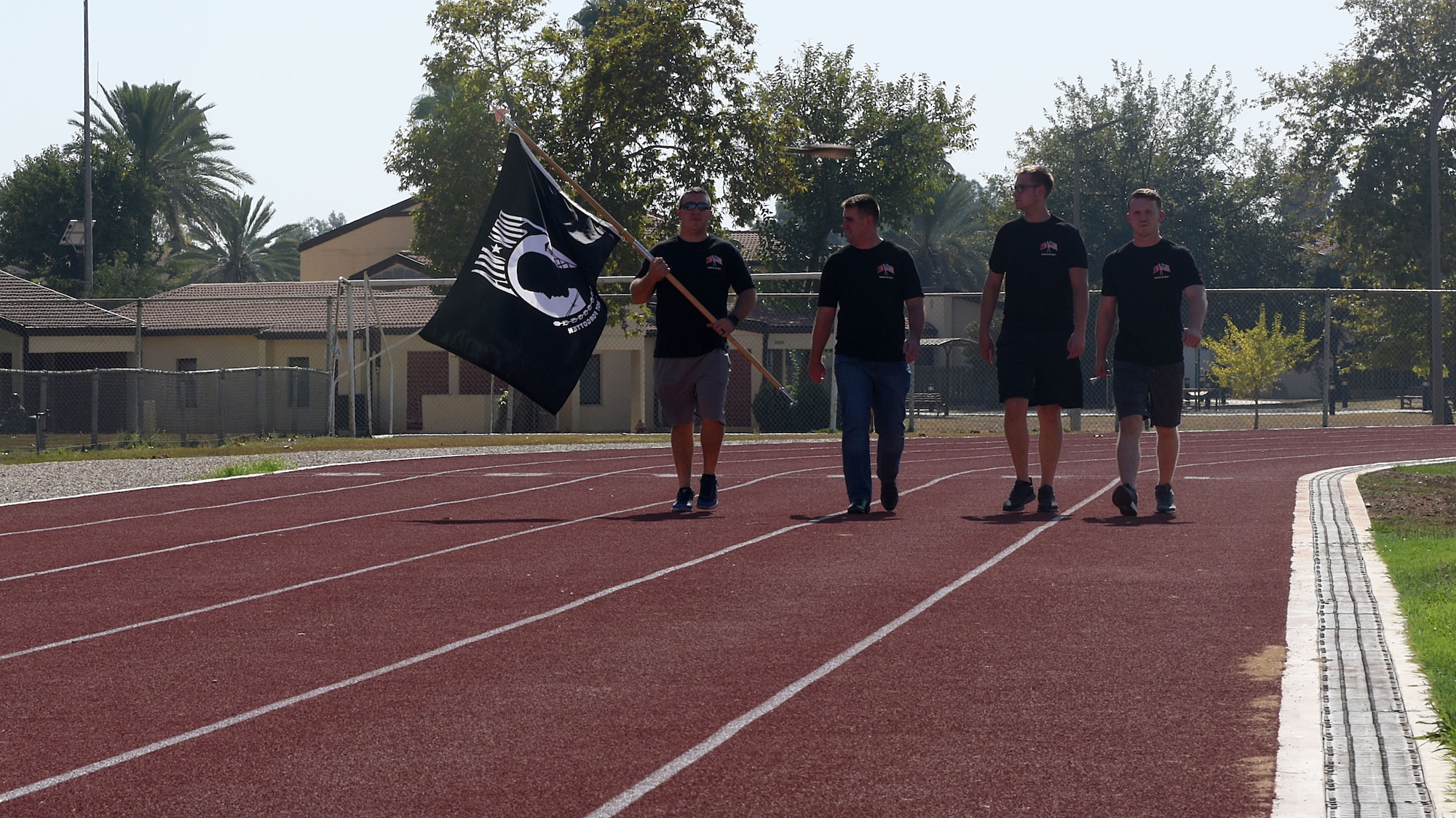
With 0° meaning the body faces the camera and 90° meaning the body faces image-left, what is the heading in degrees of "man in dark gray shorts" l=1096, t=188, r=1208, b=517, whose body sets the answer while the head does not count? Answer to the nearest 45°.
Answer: approximately 0°

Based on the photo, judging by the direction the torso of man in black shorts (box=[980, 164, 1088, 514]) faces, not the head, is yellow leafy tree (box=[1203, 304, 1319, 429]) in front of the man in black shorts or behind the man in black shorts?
behind

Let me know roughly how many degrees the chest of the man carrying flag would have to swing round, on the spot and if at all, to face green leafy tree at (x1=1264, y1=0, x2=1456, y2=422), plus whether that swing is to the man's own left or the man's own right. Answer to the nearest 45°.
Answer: approximately 135° to the man's own left

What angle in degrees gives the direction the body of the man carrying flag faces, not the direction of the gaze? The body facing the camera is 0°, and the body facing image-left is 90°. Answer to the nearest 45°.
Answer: approximately 0°

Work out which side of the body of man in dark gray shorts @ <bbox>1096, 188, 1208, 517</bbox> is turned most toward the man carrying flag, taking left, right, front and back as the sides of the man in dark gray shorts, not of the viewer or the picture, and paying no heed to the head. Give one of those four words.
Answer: right

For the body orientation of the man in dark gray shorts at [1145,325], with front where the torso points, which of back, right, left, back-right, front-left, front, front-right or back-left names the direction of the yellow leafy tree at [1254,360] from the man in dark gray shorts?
back
